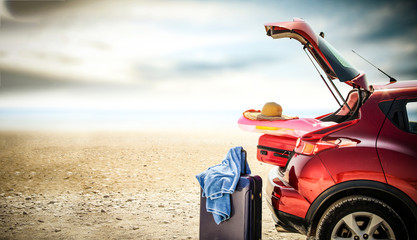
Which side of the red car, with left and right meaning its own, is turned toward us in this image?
right

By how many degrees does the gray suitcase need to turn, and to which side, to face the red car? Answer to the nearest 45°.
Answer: approximately 90° to its left

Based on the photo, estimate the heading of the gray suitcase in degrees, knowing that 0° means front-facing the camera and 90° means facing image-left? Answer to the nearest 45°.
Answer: approximately 45°

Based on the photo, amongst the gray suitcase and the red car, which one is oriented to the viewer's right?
the red car

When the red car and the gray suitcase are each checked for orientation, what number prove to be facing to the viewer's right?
1
